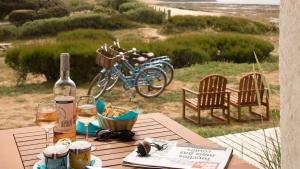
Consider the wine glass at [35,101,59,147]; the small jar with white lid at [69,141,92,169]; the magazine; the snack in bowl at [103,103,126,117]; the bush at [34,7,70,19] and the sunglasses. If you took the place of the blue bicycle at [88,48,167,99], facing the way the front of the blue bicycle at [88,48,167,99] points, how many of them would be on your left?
5

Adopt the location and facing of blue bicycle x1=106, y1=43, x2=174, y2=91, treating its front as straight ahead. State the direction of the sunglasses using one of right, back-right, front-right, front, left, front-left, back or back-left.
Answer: left

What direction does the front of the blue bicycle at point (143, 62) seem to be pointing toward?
to the viewer's left

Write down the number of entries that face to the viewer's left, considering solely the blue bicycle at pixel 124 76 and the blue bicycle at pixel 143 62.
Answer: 2

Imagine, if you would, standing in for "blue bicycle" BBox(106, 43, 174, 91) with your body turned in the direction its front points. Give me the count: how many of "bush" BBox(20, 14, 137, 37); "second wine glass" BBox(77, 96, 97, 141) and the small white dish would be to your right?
1

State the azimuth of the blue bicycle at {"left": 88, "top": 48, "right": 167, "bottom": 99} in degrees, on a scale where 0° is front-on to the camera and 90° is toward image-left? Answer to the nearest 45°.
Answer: approximately 90°

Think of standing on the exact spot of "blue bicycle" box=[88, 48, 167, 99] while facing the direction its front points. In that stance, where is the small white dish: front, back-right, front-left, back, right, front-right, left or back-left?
left

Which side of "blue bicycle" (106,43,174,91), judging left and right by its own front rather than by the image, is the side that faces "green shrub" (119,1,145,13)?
right

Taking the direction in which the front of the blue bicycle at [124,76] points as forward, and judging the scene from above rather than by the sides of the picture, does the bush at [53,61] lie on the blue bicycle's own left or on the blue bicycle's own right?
on the blue bicycle's own right

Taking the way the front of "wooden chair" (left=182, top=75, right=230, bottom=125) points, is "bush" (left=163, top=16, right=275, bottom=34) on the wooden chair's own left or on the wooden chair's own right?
on the wooden chair's own right

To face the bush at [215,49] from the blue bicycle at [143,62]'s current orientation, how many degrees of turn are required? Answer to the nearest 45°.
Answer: approximately 135° to its right

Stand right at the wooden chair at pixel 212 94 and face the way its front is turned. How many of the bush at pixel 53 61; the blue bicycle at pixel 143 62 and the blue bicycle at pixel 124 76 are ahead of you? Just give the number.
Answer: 3

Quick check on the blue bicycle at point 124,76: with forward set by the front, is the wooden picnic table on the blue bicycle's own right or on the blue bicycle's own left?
on the blue bicycle's own left
